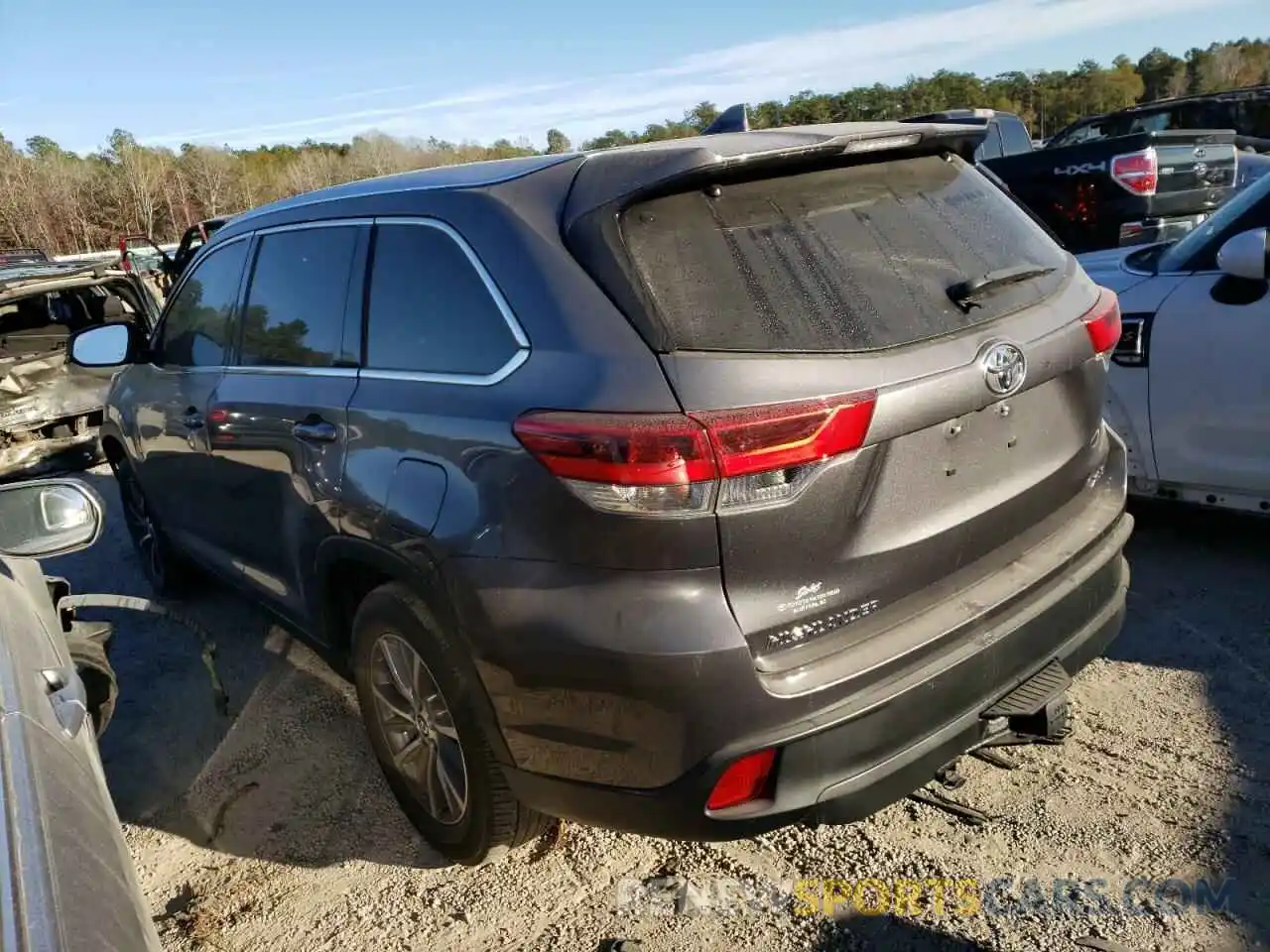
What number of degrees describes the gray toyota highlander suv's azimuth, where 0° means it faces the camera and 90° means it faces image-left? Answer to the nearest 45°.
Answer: approximately 135°

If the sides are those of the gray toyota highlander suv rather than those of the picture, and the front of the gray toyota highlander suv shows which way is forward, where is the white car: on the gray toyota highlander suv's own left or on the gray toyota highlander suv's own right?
on the gray toyota highlander suv's own right

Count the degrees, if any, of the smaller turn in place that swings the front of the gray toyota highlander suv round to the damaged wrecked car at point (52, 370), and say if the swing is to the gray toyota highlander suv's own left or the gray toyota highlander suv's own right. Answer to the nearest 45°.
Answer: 0° — it already faces it
